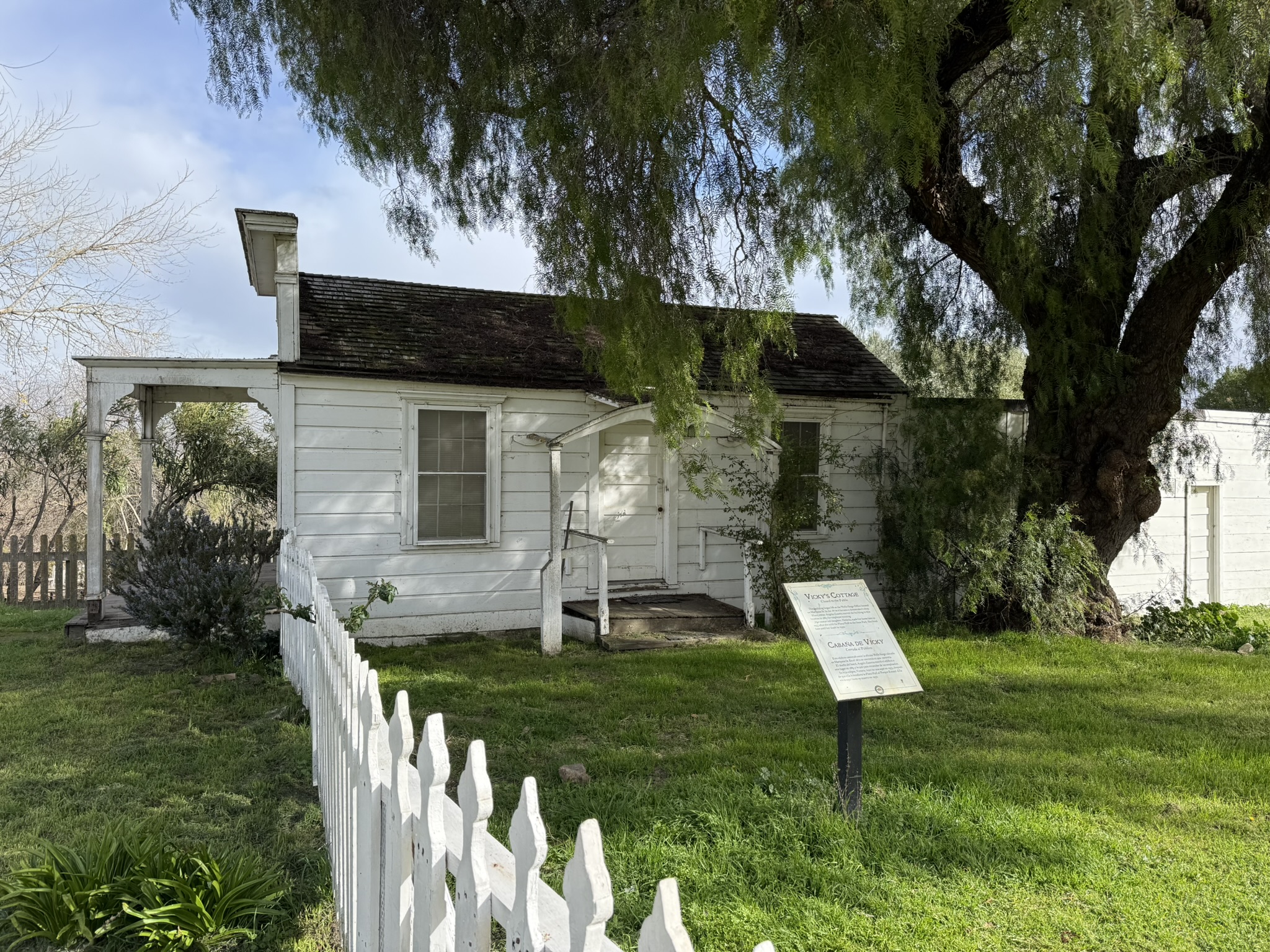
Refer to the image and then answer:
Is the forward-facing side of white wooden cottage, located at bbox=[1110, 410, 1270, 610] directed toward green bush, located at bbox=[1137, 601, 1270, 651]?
yes

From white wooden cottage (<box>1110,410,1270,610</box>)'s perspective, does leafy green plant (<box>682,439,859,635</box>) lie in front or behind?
in front

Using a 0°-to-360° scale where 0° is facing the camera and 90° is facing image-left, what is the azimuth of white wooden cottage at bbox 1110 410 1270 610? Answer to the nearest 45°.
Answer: approximately 0°

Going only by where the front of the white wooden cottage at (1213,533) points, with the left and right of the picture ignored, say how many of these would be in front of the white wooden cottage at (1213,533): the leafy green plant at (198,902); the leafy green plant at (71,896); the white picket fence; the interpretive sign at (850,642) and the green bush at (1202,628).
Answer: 5

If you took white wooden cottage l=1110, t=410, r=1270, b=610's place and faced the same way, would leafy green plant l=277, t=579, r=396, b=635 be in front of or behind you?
in front

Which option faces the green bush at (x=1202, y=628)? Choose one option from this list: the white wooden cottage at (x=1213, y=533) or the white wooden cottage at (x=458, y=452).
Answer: the white wooden cottage at (x=1213, y=533)
